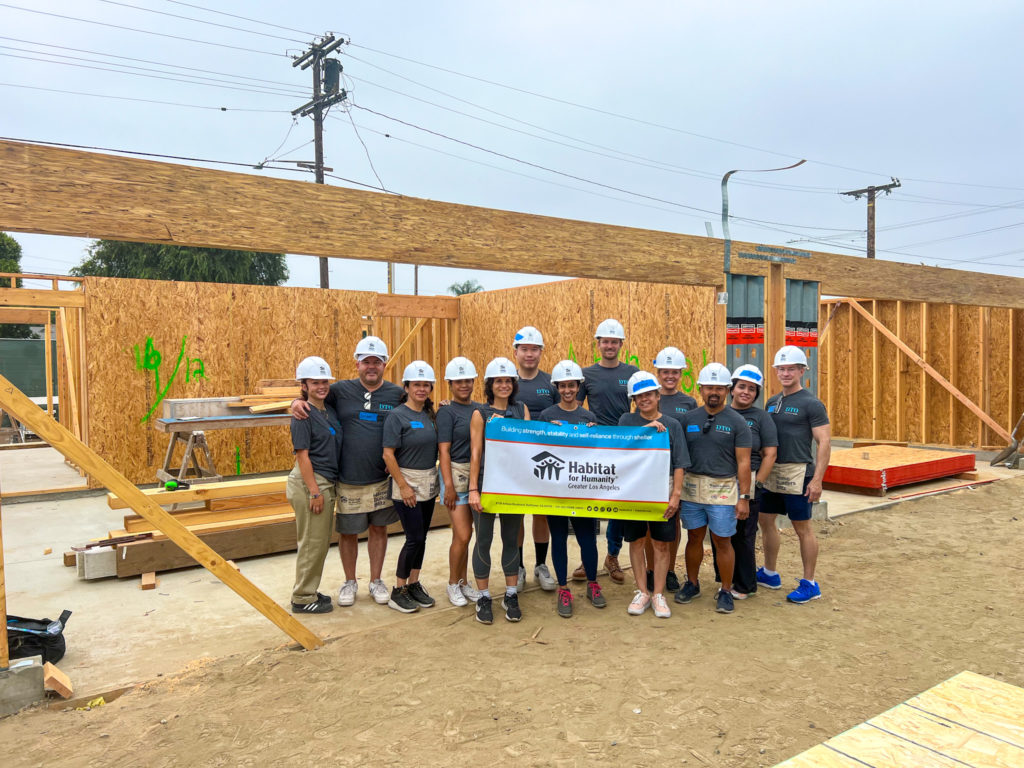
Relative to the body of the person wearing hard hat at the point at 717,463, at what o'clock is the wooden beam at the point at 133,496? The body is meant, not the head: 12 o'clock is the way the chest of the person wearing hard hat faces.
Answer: The wooden beam is roughly at 2 o'clock from the person wearing hard hat.

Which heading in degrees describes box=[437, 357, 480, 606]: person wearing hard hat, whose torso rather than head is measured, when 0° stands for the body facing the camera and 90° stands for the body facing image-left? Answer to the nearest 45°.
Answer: approximately 315°

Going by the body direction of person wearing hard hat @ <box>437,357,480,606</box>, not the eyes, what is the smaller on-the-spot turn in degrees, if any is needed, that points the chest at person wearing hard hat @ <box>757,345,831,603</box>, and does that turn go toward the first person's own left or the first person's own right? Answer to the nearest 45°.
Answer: approximately 45° to the first person's own left

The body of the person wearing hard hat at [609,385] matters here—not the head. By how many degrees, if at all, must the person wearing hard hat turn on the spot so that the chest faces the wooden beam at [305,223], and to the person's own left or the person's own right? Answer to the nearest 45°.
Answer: approximately 90° to the person's own right

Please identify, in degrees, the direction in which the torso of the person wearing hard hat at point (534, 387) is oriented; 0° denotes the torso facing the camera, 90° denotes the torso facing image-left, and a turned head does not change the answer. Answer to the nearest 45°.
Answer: approximately 0°

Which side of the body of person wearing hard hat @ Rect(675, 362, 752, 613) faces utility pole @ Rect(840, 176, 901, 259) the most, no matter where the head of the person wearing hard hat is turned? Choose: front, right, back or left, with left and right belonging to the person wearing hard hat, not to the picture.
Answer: back

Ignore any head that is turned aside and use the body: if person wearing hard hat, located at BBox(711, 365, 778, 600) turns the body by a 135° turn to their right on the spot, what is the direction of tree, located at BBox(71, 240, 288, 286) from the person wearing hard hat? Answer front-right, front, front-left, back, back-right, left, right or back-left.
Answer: front-left

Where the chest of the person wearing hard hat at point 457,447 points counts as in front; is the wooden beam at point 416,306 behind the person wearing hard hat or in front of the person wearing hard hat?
behind
